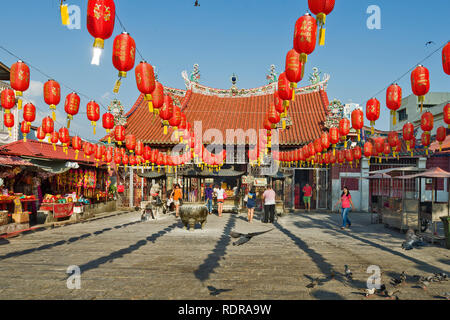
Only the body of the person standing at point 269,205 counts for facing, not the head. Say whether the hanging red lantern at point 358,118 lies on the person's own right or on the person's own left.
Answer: on the person's own right

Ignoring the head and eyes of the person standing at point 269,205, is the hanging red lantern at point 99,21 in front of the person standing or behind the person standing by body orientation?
behind

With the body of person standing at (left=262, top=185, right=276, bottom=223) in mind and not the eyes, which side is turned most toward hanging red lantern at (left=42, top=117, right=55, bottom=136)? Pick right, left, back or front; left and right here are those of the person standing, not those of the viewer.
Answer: left

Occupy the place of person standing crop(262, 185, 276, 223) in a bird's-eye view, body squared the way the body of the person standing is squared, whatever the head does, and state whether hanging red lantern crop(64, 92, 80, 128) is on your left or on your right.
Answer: on your left

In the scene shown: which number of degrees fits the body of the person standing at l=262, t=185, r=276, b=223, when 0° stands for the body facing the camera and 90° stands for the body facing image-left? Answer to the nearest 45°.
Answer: approximately 180°

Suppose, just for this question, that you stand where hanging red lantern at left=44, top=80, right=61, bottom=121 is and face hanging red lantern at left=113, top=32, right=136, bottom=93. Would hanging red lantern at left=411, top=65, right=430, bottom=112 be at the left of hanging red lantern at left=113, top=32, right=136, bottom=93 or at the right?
left

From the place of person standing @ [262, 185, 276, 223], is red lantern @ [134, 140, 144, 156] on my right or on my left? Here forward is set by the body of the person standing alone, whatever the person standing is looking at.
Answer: on my left

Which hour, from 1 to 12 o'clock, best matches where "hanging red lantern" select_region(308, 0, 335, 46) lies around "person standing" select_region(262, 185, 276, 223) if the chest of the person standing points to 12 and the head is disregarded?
The hanging red lantern is roughly at 6 o'clock from the person standing.

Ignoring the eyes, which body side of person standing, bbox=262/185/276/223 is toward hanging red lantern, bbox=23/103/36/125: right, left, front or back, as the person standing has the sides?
left
